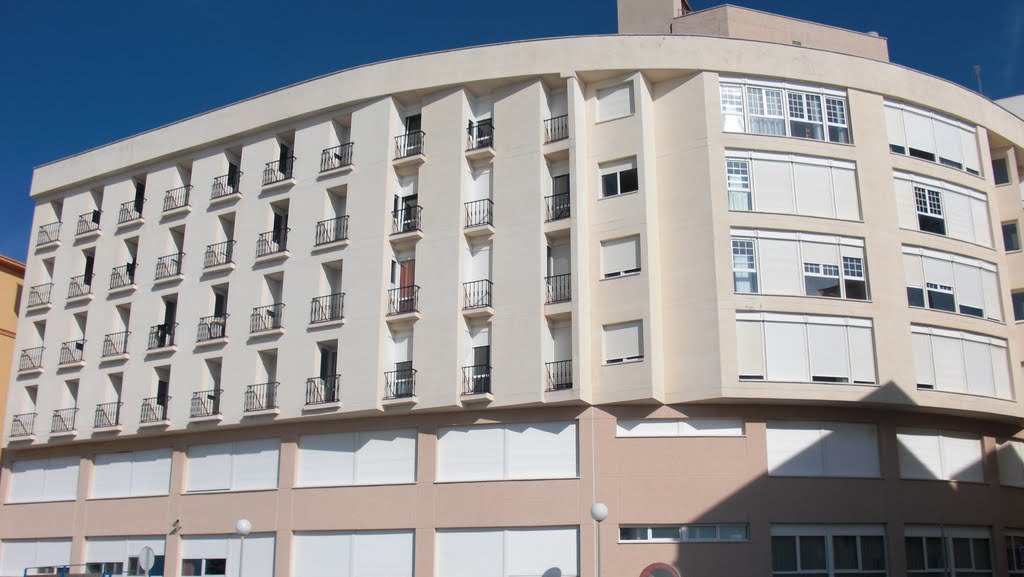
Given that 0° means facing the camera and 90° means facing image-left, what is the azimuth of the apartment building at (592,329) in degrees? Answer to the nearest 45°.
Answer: approximately 0°
